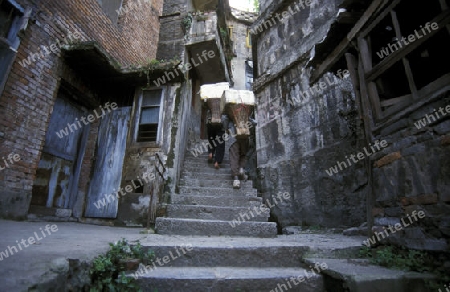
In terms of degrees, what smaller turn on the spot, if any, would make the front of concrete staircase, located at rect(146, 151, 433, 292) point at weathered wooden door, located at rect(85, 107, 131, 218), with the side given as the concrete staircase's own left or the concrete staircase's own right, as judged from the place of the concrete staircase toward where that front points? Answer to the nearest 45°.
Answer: approximately 135° to the concrete staircase's own right

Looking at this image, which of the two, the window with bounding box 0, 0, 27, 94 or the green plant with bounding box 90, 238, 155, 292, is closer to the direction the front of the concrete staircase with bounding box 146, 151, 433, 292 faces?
the green plant

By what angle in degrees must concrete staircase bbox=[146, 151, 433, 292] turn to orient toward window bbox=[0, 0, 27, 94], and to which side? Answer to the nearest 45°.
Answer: approximately 90° to its right

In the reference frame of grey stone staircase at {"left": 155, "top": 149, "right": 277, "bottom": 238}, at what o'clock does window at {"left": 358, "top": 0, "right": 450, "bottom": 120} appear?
The window is roughly at 10 o'clock from the grey stone staircase.

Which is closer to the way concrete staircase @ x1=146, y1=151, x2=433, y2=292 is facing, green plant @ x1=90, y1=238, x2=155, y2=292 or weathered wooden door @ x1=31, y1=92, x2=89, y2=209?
the green plant

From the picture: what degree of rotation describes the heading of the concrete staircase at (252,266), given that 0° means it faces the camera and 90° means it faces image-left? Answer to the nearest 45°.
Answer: approximately 0°

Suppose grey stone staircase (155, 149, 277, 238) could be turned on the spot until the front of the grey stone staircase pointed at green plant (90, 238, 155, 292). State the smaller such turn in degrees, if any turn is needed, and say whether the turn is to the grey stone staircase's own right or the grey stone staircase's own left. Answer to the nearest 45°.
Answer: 0° — it already faces it

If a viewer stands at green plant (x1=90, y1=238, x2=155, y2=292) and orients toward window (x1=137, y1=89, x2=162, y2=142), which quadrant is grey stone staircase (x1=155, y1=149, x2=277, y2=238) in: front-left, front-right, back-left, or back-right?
front-right

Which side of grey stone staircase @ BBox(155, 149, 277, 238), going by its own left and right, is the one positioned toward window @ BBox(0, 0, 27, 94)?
right

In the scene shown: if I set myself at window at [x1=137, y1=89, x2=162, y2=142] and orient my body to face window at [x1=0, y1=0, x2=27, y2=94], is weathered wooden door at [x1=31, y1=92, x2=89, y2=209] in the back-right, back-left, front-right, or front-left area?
front-right

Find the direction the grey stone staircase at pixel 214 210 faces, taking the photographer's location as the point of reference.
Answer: facing the viewer

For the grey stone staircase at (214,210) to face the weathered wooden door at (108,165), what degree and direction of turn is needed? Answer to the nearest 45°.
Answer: approximately 135° to its right

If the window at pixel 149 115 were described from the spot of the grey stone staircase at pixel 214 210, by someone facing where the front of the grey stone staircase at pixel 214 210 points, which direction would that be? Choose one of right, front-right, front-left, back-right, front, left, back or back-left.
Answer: back-right
